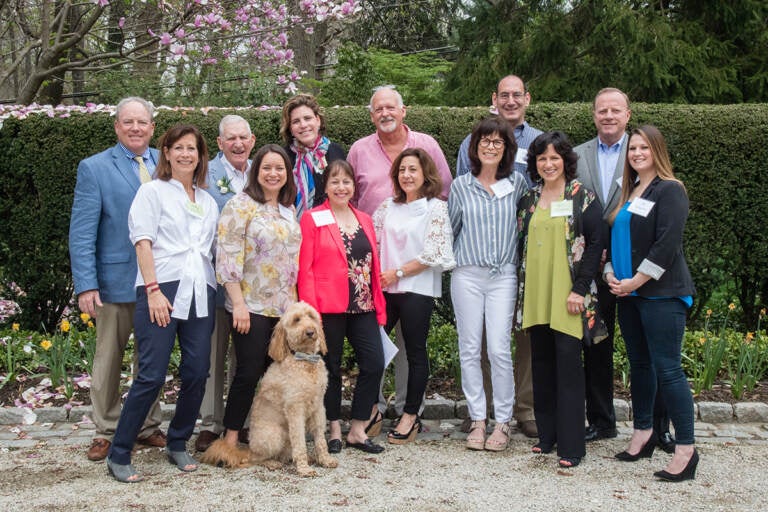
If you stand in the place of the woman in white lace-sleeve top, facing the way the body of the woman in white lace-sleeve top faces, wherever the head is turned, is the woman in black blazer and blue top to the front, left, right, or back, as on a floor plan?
left

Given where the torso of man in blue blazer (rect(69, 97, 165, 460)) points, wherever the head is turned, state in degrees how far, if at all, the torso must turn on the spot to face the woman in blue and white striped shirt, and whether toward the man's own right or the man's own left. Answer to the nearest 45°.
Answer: approximately 45° to the man's own left

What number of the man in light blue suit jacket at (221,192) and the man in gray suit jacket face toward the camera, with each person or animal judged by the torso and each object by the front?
2

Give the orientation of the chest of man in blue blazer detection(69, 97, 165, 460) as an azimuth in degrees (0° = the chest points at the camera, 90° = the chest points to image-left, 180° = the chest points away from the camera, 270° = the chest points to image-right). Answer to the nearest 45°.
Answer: approximately 315°

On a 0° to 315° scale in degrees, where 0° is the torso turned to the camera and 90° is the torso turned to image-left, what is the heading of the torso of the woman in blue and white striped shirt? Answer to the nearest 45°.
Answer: approximately 0°

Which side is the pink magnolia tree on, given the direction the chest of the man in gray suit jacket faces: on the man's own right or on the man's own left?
on the man's own right

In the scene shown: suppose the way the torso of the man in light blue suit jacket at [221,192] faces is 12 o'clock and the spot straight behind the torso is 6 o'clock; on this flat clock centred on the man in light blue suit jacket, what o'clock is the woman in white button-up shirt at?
The woman in white button-up shirt is roughly at 1 o'clock from the man in light blue suit jacket.

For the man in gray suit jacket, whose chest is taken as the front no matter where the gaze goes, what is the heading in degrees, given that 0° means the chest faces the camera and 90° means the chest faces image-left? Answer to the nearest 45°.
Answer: approximately 0°

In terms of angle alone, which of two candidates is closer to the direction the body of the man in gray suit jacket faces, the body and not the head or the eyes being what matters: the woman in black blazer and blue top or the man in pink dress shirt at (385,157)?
the woman in black blazer and blue top

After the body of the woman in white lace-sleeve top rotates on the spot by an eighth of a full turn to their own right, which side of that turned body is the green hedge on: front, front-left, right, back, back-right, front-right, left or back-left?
right
